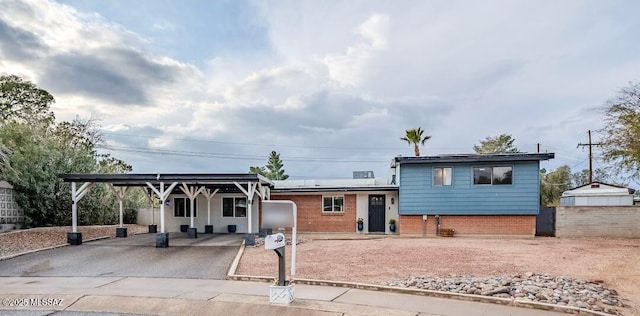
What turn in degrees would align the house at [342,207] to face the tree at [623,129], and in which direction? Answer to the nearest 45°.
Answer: approximately 45° to its left

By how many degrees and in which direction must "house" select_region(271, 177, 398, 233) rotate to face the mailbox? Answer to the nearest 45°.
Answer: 0° — it already faces it

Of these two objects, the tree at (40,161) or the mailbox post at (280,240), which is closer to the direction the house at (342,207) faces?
the mailbox post

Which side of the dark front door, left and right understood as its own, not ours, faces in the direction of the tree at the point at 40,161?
right

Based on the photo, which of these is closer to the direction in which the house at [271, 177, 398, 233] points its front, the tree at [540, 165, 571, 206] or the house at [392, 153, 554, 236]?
the house

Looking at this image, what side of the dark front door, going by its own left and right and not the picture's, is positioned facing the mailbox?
front

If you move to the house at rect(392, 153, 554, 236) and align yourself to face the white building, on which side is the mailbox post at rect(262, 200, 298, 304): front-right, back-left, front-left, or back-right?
back-right

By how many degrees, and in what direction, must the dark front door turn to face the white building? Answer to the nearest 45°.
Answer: approximately 90° to its left

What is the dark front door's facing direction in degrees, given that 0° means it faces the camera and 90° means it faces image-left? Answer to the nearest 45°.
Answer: approximately 0°

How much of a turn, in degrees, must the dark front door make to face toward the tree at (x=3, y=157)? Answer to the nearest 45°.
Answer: approximately 45° to its right

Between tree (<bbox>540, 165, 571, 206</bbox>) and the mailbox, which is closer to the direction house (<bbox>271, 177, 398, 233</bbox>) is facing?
the mailbox
